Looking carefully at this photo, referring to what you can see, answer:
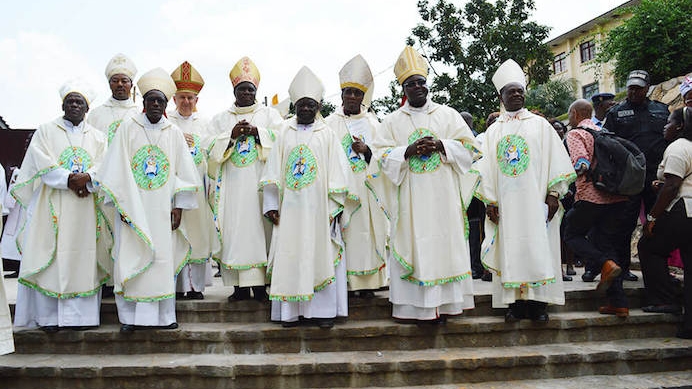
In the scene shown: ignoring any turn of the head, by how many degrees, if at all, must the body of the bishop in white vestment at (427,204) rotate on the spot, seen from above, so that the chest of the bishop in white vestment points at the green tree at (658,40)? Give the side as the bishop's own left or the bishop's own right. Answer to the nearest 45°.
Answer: approximately 135° to the bishop's own left

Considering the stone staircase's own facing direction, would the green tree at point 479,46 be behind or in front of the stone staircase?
behind

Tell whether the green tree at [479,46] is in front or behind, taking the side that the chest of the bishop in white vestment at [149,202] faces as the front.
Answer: behind

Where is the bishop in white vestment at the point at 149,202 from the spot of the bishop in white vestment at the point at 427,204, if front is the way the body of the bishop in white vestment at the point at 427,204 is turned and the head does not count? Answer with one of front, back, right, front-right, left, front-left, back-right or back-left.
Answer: right

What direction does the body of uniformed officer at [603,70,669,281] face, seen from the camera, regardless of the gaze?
toward the camera

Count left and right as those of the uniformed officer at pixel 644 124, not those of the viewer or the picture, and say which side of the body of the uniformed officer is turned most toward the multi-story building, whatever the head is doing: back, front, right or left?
back

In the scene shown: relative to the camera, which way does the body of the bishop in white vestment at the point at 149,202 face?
toward the camera

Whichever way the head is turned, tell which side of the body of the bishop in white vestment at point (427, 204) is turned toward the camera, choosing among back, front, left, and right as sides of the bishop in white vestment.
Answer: front

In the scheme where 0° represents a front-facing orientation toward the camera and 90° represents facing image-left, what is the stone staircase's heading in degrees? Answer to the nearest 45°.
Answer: approximately 0°

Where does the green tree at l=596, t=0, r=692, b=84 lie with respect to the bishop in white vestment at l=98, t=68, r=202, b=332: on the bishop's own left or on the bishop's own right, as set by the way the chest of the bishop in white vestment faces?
on the bishop's own left

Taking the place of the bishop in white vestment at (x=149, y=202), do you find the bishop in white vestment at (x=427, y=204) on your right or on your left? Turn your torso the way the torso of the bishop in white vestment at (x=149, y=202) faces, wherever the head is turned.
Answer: on your left

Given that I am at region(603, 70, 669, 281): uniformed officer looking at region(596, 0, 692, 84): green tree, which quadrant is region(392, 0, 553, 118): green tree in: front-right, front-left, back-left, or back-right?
front-left

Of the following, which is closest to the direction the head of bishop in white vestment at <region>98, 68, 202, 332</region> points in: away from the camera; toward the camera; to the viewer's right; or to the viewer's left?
toward the camera

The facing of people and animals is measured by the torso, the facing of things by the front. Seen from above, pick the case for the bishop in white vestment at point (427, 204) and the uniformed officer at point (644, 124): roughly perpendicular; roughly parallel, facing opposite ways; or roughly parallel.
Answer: roughly parallel

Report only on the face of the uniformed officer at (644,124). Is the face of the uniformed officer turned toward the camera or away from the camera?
toward the camera
